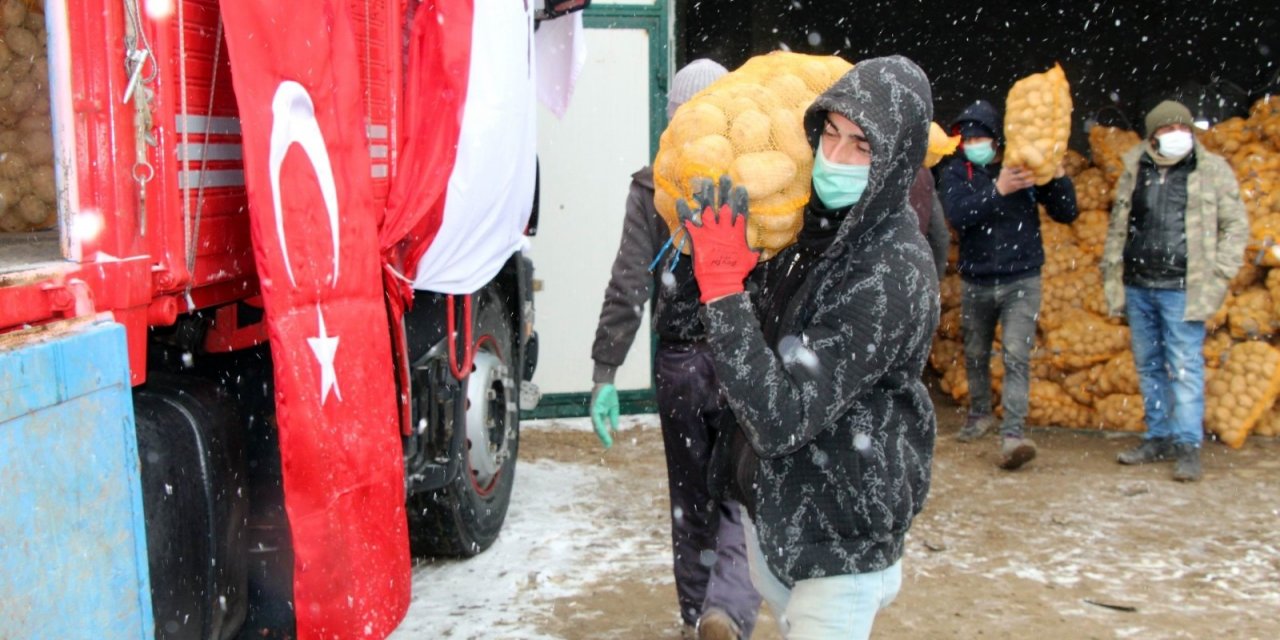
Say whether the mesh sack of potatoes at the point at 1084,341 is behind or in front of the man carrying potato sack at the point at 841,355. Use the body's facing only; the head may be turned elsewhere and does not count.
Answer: behind

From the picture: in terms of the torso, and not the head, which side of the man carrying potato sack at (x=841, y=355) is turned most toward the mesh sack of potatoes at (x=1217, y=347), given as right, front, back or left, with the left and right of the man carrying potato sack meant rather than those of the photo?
back

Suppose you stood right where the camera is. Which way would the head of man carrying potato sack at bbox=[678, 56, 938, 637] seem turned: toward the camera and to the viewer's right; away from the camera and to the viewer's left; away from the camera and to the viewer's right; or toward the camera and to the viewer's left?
toward the camera and to the viewer's left

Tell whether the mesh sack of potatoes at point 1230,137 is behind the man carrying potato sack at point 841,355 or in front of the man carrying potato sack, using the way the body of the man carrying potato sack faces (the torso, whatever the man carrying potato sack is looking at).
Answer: behind

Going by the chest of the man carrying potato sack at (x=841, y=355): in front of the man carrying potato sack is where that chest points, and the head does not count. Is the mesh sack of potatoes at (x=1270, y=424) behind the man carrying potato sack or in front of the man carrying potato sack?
behind

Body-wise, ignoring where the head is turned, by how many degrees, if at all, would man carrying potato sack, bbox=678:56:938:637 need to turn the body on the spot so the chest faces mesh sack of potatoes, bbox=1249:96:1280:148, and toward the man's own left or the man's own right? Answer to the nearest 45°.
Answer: approximately 180°

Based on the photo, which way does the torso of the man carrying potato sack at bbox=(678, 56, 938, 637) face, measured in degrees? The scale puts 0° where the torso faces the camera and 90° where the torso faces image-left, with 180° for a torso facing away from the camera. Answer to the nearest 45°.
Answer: approximately 45°
